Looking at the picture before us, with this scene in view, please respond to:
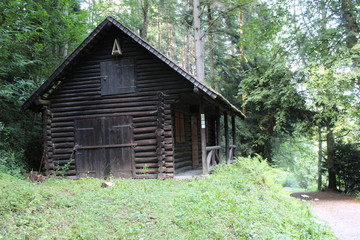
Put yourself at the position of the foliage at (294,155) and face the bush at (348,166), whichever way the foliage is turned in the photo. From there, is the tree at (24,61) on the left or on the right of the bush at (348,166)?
right

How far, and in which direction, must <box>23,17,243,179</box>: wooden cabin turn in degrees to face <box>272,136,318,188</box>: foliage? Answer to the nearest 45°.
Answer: approximately 135° to its left

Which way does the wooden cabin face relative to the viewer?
toward the camera

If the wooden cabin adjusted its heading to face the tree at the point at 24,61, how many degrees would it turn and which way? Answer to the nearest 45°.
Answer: approximately 135° to its right

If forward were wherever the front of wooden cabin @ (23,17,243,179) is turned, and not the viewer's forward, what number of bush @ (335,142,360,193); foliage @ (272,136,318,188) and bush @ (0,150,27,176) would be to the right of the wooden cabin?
1

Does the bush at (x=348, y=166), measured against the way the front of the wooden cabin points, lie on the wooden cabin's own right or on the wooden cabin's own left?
on the wooden cabin's own left

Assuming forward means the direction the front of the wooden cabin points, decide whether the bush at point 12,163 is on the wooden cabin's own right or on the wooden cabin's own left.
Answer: on the wooden cabin's own right
